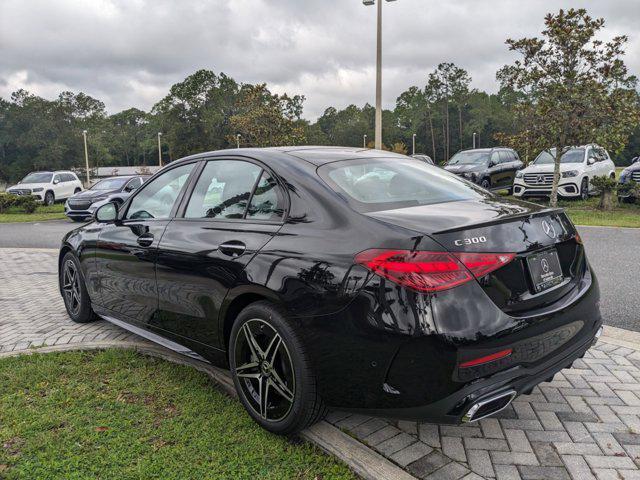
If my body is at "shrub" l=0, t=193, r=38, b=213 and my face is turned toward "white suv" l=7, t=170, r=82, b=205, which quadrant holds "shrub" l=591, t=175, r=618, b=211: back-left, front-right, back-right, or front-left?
back-right

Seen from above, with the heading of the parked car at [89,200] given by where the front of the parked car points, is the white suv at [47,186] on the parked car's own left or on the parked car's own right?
on the parked car's own right

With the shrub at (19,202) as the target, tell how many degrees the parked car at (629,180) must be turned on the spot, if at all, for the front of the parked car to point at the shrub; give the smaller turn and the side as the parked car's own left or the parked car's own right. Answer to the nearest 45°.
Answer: approximately 45° to the parked car's own right

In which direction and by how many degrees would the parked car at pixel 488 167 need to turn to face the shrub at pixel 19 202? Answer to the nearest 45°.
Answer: approximately 45° to its right

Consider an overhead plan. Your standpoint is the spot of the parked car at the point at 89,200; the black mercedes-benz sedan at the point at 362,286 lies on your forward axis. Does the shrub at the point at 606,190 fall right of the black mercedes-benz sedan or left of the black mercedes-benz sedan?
left

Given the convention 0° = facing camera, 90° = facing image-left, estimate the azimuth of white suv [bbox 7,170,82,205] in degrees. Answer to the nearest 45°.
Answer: approximately 45°

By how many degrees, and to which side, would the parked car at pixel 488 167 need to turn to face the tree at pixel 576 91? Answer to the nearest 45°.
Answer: approximately 90° to its left

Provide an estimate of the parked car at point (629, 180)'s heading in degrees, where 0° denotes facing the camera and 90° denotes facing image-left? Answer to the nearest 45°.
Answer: approximately 45°
